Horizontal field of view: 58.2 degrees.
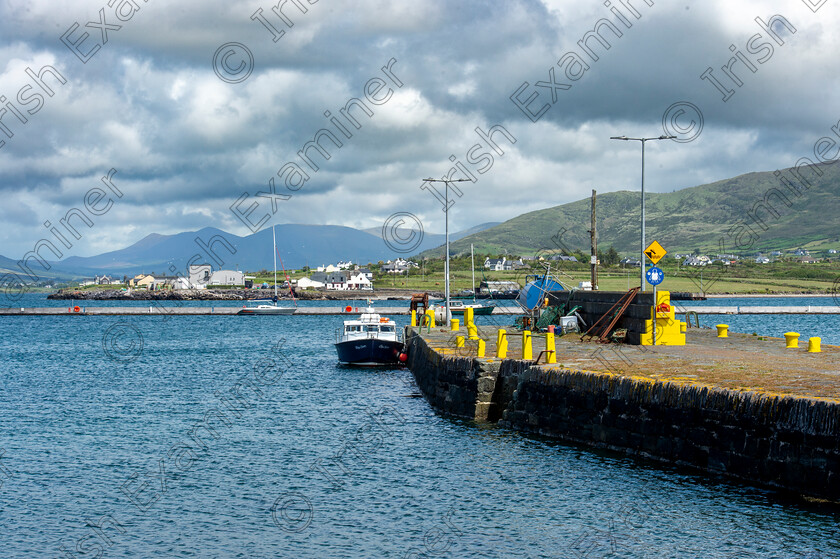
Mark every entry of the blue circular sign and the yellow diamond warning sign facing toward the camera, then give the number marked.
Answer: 2

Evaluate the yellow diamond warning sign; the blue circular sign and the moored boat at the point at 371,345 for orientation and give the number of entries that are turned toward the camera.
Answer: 3

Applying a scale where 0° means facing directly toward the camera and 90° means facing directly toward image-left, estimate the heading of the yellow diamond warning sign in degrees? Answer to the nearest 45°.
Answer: approximately 0°

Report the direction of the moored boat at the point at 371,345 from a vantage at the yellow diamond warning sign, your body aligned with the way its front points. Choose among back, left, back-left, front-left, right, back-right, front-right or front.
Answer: back-right

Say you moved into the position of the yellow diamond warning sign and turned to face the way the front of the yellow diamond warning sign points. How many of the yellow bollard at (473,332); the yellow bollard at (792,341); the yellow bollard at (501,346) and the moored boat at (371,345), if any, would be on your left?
1

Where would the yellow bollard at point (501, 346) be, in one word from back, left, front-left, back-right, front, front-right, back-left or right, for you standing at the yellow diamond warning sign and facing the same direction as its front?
front-right

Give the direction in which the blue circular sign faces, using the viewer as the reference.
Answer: facing the viewer

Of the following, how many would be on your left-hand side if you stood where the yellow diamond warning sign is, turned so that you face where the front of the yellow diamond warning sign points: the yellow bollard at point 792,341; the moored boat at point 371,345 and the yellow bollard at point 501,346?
1

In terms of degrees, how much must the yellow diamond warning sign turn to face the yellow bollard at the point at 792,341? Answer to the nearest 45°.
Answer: approximately 90° to its left

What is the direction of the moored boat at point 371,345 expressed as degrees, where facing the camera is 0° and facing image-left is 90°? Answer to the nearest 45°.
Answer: approximately 0°

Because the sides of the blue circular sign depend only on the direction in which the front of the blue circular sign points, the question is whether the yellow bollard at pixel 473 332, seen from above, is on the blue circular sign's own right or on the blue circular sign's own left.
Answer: on the blue circular sign's own right

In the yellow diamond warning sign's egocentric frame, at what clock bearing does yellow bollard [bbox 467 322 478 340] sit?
The yellow bollard is roughly at 4 o'clock from the yellow diamond warning sign.
